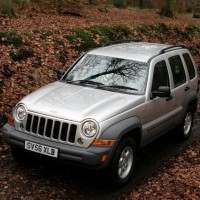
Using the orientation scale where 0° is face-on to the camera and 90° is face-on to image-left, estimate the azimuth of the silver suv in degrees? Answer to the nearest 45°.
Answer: approximately 45°

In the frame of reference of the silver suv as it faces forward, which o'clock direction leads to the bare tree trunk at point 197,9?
The bare tree trunk is roughly at 5 o'clock from the silver suv.
